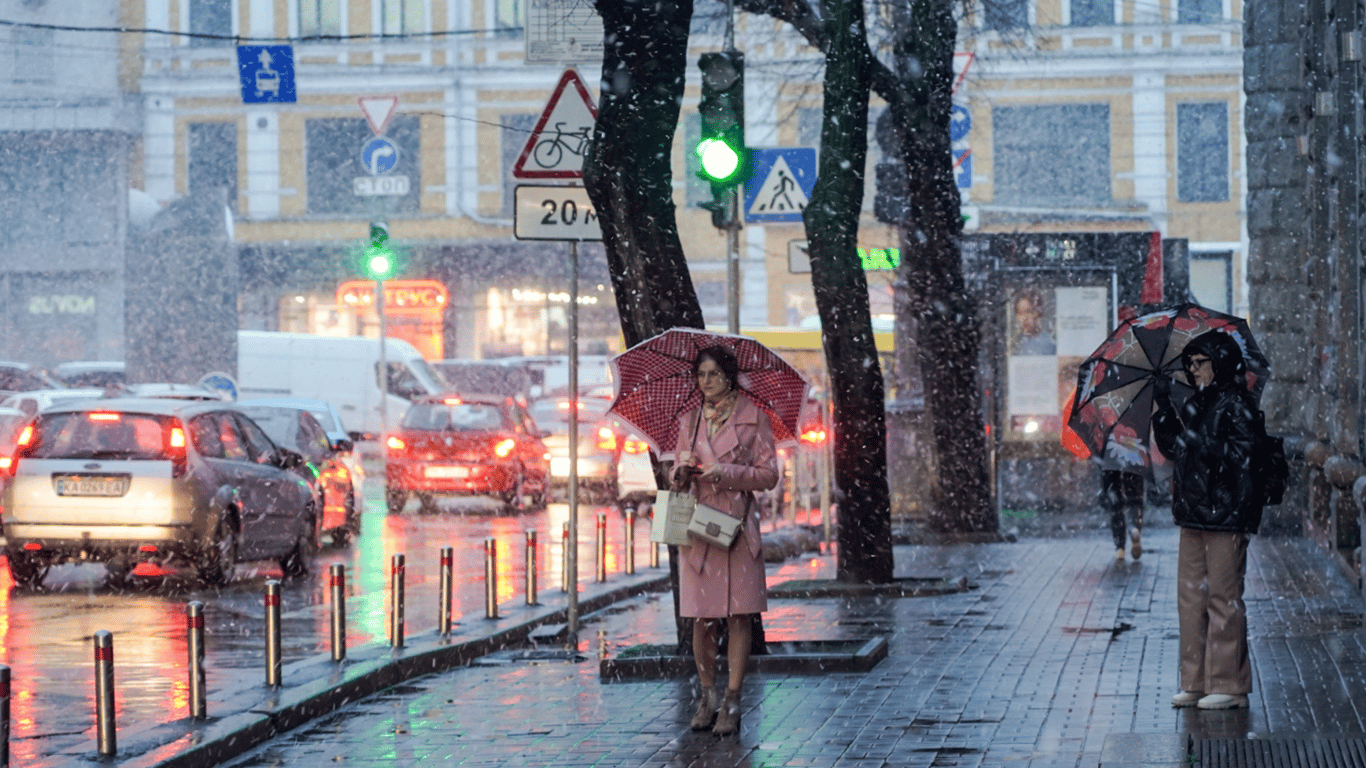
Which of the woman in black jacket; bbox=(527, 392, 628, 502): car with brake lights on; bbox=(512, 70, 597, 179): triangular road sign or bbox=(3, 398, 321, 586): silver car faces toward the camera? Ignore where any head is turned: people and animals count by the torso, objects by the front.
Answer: the triangular road sign

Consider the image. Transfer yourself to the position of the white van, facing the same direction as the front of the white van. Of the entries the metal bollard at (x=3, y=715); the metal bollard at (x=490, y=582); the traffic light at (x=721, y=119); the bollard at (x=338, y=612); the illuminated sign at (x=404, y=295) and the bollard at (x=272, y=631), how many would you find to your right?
5

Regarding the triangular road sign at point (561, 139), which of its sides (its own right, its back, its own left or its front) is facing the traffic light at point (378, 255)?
back

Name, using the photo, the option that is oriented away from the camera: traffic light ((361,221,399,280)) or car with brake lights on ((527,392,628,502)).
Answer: the car with brake lights on

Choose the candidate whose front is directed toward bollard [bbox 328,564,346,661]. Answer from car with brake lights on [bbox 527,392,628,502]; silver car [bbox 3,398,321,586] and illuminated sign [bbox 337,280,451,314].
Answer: the illuminated sign

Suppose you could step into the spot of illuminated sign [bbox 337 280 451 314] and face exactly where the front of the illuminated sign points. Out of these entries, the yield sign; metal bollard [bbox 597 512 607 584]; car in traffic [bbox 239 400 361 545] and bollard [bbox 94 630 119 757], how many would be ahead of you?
4

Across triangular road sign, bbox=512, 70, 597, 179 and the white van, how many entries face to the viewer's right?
1

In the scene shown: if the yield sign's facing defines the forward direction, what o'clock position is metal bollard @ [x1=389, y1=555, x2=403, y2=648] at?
The metal bollard is roughly at 12 o'clock from the yield sign.

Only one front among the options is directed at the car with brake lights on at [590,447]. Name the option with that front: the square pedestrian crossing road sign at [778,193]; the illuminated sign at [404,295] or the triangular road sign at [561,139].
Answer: the illuminated sign

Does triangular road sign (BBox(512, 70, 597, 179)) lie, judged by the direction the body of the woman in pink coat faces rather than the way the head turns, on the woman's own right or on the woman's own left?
on the woman's own right

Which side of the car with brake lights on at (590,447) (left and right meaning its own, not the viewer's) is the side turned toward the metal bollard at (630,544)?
back

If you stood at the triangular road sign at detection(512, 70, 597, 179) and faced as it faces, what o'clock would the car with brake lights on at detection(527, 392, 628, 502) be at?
The car with brake lights on is roughly at 6 o'clock from the triangular road sign.

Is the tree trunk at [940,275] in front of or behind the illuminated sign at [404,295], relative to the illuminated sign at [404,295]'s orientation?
in front

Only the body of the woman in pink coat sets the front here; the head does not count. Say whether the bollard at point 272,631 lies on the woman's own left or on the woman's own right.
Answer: on the woman's own right
